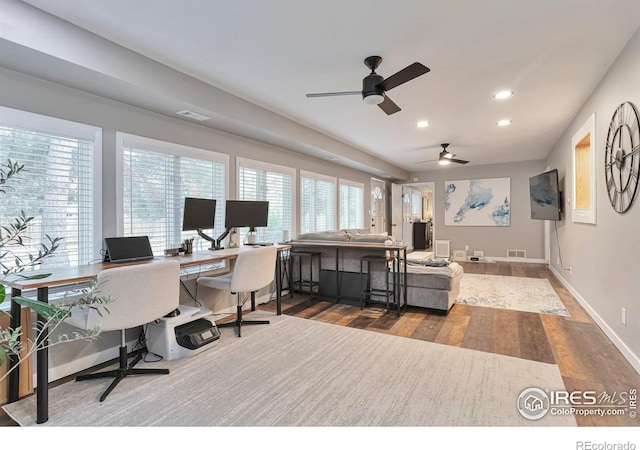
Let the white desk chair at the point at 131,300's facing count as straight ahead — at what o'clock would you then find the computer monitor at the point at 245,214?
The computer monitor is roughly at 3 o'clock from the white desk chair.

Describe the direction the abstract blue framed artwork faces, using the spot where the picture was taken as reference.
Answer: facing the viewer

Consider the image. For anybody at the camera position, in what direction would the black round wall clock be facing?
facing the viewer and to the left of the viewer

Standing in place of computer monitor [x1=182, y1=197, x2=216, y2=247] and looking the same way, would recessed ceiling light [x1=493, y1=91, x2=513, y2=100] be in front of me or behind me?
in front

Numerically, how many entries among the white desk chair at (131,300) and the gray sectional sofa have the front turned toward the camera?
0

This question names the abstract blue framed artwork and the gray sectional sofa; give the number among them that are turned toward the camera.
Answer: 1

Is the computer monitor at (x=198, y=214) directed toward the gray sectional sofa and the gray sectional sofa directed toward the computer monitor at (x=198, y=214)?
no

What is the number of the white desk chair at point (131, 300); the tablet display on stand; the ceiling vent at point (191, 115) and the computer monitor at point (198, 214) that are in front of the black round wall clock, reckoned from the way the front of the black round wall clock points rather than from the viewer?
4

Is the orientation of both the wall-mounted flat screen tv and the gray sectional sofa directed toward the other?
no

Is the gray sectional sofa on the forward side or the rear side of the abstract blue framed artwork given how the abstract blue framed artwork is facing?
on the forward side

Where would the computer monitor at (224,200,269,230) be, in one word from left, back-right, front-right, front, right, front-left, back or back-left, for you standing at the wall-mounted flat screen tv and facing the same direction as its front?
front

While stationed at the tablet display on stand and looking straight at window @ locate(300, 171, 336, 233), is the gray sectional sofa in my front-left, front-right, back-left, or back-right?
front-right

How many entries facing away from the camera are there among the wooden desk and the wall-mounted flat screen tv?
0

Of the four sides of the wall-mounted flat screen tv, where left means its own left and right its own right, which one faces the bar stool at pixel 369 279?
front

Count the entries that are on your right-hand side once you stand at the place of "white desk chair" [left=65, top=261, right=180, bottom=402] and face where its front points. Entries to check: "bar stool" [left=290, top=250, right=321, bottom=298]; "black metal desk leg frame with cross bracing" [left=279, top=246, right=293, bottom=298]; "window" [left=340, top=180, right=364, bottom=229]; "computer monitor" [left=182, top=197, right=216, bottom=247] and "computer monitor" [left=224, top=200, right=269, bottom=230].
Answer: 5

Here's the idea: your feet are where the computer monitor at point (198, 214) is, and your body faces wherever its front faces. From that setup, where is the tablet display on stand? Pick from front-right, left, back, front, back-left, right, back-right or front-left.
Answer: right

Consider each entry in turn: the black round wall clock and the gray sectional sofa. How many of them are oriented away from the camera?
1

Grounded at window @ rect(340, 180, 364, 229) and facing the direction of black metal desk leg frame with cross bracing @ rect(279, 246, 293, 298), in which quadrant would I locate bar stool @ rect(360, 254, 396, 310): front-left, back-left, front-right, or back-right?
front-left

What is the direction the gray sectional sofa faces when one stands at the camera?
facing away from the viewer

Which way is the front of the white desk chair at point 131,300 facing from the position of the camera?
facing away from the viewer and to the left of the viewer

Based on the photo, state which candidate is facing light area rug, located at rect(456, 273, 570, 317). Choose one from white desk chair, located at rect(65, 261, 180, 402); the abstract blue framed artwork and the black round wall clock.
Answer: the abstract blue framed artwork

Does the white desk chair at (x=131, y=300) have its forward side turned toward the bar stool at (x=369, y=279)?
no

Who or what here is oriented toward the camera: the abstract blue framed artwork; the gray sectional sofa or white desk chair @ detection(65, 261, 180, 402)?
the abstract blue framed artwork

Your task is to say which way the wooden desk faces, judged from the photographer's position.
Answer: facing the viewer and to the right of the viewer
